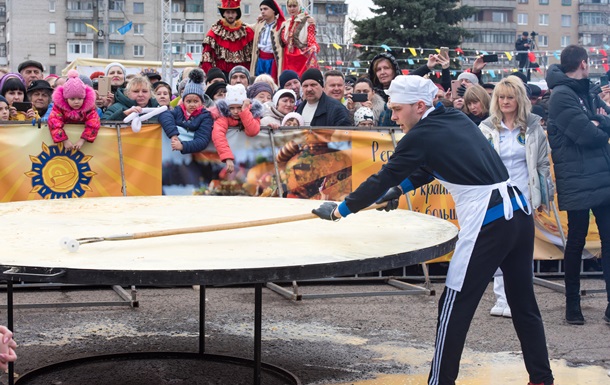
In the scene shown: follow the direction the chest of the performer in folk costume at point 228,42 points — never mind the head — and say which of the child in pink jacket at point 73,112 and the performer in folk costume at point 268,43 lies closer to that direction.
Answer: the child in pink jacket

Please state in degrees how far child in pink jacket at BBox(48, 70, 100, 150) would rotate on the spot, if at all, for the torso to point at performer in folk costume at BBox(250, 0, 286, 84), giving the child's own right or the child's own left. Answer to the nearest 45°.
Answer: approximately 135° to the child's own left

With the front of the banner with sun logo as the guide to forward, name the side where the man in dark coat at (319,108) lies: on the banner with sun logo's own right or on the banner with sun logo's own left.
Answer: on the banner with sun logo's own left

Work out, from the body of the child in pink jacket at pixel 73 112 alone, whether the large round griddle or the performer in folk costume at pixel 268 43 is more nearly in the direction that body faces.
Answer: the large round griddle

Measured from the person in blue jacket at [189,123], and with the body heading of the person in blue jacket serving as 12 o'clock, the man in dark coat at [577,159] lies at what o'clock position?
The man in dark coat is roughly at 10 o'clock from the person in blue jacket.

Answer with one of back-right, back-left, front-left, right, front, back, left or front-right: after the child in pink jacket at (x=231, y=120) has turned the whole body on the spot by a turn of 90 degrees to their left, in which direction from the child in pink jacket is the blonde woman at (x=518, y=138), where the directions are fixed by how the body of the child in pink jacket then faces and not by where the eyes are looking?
front-right

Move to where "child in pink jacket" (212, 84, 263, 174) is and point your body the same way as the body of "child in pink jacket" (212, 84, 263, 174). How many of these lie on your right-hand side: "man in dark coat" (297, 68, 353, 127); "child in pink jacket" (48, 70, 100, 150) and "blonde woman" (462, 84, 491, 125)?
1
